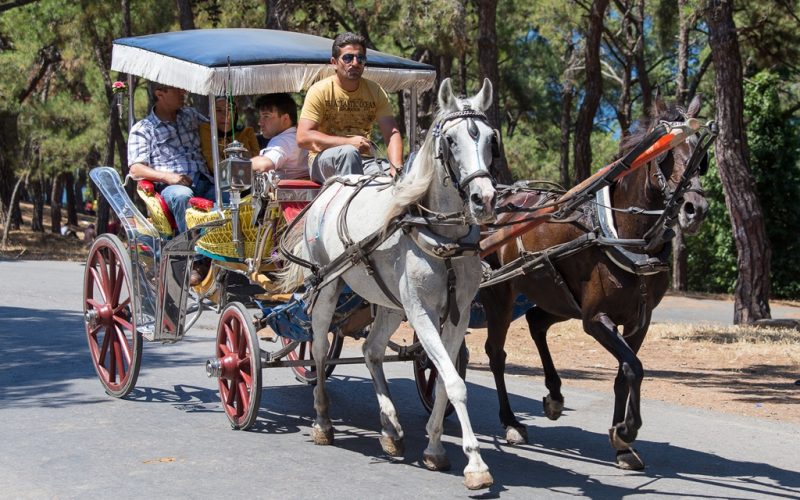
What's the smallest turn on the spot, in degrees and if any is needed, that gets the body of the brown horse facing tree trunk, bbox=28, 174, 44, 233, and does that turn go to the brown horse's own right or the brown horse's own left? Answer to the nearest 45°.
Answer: approximately 180°

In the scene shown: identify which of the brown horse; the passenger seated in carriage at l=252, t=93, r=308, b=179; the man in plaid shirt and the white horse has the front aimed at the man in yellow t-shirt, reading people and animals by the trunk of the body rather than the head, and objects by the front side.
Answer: the man in plaid shirt

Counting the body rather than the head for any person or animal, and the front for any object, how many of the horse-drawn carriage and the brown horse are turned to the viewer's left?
0

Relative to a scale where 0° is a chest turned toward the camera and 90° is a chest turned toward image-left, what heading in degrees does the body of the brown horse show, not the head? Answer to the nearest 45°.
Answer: approximately 315°

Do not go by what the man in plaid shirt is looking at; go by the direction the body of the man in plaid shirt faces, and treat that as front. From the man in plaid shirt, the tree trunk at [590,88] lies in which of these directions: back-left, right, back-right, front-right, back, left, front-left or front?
left

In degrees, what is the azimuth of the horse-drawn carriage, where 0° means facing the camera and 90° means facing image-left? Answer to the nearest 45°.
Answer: approximately 315°

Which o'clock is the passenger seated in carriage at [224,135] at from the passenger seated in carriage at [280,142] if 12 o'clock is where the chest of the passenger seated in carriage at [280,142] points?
the passenger seated in carriage at [224,135] is roughly at 2 o'clock from the passenger seated in carriage at [280,142].

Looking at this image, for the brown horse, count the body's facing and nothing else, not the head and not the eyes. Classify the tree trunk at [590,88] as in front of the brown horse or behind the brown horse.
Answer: behind

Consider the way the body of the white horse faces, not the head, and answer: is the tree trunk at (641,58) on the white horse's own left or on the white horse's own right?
on the white horse's own left

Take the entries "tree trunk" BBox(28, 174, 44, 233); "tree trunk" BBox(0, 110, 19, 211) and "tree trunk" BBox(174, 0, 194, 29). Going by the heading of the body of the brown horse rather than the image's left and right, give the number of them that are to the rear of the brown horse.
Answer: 3
